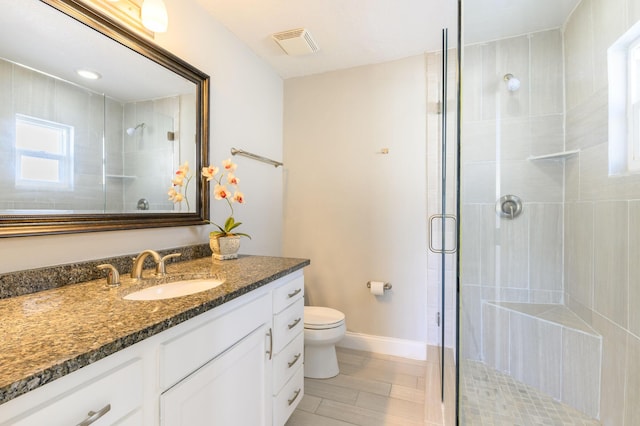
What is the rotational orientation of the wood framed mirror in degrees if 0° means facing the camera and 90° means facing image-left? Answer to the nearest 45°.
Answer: approximately 315°

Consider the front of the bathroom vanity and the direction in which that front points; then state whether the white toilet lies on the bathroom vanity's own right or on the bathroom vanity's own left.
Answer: on the bathroom vanity's own left

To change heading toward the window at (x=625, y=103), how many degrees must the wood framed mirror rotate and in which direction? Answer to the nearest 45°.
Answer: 0° — it already faces it

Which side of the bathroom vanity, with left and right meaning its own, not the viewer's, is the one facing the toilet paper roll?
left
